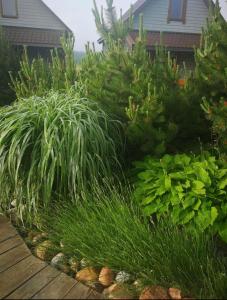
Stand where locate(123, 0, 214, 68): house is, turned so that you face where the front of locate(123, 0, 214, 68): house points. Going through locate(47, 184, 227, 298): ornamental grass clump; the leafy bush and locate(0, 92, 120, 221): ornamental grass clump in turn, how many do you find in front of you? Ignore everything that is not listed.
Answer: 3

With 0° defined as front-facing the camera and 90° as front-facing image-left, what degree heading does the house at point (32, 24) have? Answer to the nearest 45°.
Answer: approximately 0°

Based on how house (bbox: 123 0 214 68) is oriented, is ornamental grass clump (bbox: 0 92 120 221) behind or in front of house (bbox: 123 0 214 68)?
in front

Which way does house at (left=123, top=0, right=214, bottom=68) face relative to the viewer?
toward the camera

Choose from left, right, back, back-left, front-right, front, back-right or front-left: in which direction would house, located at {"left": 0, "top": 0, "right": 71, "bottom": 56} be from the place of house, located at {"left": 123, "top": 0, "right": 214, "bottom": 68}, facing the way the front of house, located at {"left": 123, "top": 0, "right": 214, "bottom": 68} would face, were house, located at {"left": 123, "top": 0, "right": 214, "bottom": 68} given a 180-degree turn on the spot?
left

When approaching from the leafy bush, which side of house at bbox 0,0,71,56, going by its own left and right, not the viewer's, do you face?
front

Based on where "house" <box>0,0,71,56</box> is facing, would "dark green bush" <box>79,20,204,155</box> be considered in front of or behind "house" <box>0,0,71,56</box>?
in front

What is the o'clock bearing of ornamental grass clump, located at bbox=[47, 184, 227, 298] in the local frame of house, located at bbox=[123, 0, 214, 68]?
The ornamental grass clump is roughly at 12 o'clock from the house.

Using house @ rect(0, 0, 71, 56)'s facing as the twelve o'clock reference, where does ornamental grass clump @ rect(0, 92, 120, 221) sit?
The ornamental grass clump is roughly at 12 o'clock from the house.

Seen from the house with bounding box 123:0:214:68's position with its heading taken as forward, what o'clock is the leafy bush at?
The leafy bush is roughly at 12 o'clock from the house.
